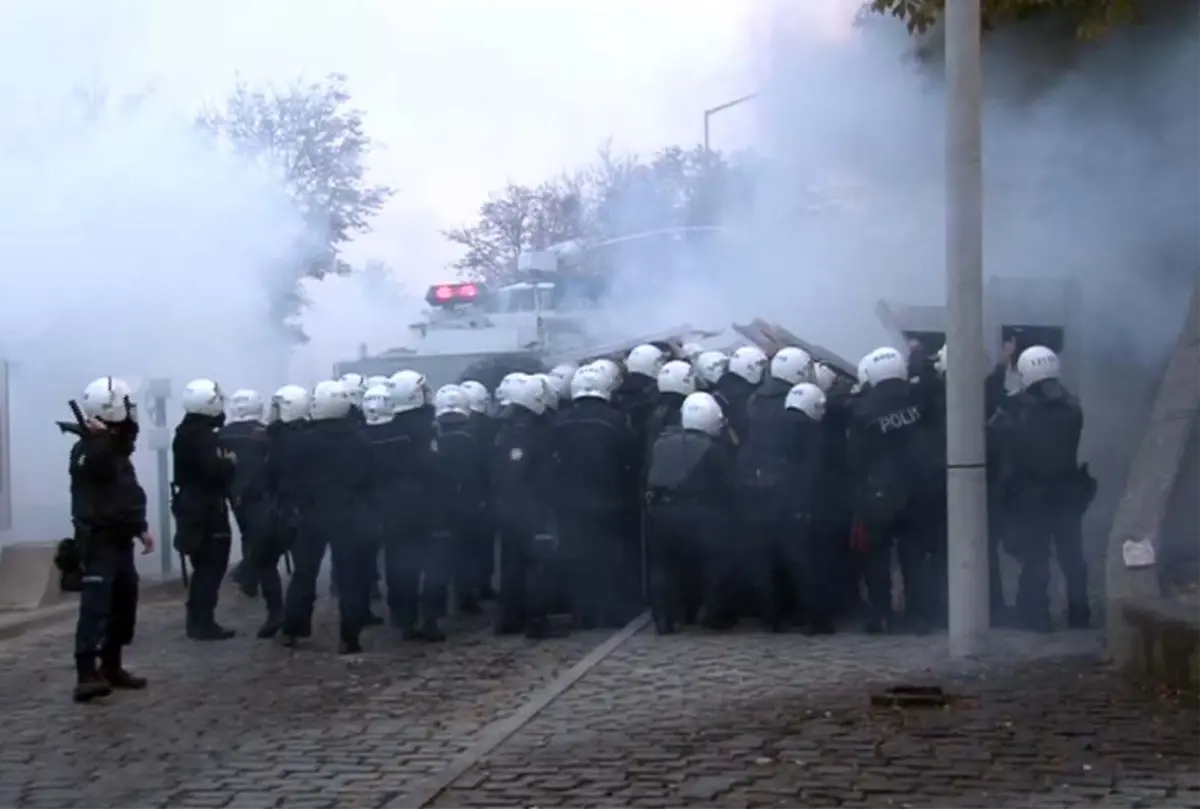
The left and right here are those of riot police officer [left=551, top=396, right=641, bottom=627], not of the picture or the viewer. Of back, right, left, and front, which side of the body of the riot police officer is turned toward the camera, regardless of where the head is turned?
back

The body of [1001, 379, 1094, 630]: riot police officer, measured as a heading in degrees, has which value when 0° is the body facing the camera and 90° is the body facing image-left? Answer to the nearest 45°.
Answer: approximately 180°

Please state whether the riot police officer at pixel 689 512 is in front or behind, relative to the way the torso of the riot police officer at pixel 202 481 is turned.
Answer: in front

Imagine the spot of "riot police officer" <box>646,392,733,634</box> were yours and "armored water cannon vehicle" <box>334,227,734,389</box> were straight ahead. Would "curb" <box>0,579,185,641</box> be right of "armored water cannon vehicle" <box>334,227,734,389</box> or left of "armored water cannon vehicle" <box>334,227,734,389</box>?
left

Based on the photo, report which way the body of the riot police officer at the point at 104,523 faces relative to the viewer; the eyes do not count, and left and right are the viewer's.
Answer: facing to the right of the viewer

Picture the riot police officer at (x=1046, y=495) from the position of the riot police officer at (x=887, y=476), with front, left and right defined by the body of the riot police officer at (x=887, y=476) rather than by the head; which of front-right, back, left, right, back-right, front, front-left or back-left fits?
back-right

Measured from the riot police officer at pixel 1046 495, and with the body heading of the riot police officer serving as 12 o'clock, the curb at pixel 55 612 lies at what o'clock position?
The curb is roughly at 9 o'clock from the riot police officer.

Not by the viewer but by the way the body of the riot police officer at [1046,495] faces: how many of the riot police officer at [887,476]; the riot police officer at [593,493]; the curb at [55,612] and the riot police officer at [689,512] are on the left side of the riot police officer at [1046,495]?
4

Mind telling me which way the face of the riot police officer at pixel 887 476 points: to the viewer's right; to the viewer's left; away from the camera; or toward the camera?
away from the camera

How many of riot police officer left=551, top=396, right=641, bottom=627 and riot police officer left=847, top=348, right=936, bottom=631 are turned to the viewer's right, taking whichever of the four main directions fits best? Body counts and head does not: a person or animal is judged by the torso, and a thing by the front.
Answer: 0
